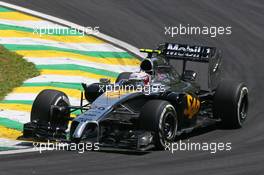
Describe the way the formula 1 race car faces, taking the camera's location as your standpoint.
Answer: facing the viewer and to the left of the viewer
